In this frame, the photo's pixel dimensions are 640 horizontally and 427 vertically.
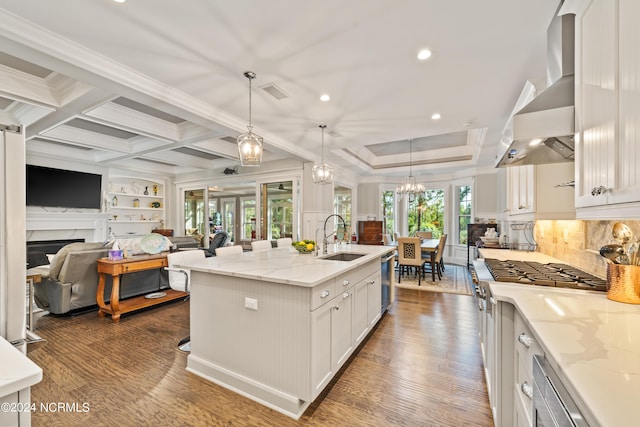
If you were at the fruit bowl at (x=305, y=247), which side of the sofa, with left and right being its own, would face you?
back

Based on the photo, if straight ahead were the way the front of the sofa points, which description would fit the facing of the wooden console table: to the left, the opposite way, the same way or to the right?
the opposite way

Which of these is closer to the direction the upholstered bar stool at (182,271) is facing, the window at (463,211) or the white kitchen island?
the white kitchen island

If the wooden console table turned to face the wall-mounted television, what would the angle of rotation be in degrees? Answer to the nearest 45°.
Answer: approximately 135° to its left

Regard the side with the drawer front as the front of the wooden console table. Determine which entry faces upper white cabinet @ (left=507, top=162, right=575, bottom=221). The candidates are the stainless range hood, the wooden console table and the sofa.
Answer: the wooden console table

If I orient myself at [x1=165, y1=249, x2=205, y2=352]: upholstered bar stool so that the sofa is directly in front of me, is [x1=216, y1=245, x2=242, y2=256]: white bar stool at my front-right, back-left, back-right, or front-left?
front-right

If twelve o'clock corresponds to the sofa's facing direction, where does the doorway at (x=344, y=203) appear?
The doorway is roughly at 4 o'clock from the sofa.

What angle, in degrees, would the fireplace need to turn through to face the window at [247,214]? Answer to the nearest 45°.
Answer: approximately 90° to its left

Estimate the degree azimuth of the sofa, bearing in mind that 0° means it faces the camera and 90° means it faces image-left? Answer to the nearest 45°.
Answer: approximately 135°

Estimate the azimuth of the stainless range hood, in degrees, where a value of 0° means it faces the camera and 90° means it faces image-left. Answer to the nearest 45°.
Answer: approximately 90°
